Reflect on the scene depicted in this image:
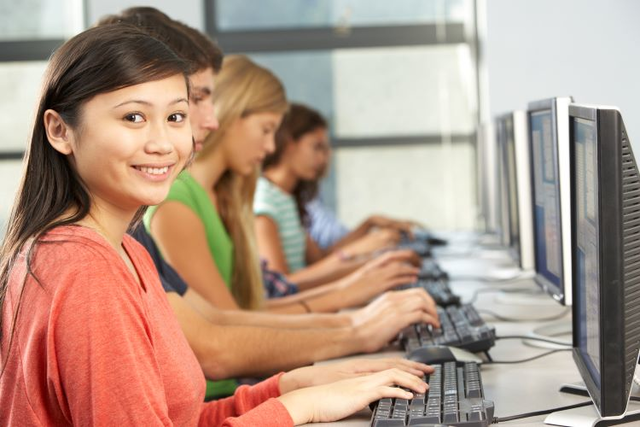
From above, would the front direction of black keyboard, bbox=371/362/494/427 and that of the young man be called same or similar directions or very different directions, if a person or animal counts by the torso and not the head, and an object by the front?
very different directions

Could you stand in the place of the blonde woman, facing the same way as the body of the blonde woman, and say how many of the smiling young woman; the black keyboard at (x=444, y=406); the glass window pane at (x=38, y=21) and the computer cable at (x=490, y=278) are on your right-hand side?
2

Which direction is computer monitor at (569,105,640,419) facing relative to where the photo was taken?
to the viewer's left

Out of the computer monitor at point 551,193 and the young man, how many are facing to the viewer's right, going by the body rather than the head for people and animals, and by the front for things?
1

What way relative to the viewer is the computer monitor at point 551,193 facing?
to the viewer's left

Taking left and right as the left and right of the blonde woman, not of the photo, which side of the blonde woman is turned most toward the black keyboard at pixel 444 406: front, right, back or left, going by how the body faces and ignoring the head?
right

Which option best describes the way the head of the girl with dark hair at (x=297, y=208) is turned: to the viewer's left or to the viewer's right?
to the viewer's right

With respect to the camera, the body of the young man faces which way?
to the viewer's right

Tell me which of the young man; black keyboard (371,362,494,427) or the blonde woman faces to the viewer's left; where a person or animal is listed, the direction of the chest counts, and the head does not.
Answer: the black keyboard

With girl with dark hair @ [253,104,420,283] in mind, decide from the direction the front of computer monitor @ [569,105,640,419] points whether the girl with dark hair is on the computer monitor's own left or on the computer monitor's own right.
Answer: on the computer monitor's own right

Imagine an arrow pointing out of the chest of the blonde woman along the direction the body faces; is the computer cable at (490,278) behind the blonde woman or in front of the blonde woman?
in front

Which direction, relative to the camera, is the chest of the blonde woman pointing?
to the viewer's right

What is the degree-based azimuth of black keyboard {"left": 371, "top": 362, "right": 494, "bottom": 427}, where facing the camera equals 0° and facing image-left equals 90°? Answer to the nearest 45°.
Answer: approximately 90°

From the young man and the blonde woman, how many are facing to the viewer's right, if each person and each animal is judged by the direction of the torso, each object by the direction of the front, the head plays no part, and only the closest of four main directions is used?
2

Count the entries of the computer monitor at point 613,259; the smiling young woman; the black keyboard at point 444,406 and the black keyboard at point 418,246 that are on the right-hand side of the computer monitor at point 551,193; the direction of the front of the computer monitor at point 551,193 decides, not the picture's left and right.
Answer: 1
